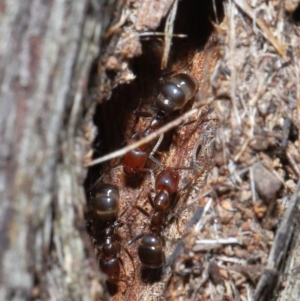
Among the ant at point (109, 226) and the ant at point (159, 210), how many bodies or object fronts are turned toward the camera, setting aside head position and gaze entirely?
1

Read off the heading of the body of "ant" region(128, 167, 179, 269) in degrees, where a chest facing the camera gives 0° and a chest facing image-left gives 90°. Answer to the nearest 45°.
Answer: approximately 180°

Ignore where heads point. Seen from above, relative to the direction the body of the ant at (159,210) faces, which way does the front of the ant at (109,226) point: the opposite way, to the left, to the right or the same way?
the opposite way

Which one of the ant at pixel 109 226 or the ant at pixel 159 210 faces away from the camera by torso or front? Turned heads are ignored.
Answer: the ant at pixel 159 210

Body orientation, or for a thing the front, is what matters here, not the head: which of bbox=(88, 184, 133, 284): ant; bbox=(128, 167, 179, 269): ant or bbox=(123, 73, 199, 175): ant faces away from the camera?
bbox=(128, 167, 179, 269): ant
